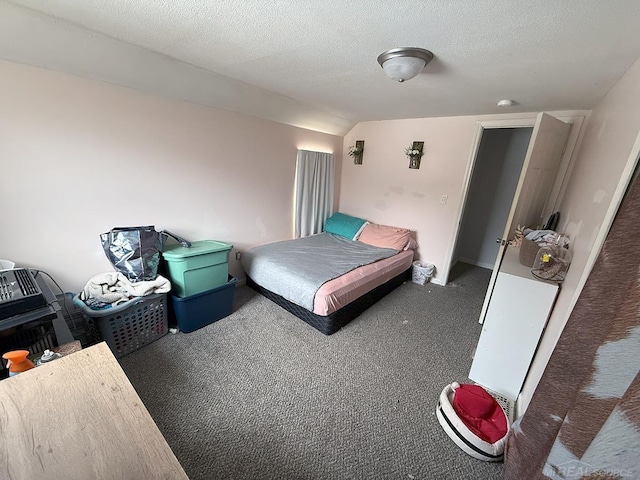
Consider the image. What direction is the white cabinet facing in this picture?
to the viewer's left

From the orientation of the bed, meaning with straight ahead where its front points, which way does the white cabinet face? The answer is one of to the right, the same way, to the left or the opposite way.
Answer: to the right

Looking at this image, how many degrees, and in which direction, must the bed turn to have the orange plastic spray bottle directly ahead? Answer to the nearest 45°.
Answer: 0° — it already faces it

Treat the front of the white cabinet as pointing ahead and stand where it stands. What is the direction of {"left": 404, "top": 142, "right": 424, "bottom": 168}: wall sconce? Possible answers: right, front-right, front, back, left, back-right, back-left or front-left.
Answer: front-right

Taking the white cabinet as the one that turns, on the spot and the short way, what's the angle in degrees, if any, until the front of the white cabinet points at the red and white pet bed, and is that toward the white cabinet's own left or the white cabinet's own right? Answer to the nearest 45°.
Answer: approximately 90° to the white cabinet's own left

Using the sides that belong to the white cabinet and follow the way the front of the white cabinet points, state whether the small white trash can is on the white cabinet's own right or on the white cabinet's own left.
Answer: on the white cabinet's own right

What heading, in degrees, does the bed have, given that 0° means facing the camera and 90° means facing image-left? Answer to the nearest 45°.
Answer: approximately 45°

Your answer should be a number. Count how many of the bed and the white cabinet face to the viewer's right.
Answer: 0

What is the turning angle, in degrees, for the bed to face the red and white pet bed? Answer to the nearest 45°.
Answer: approximately 90° to its left
